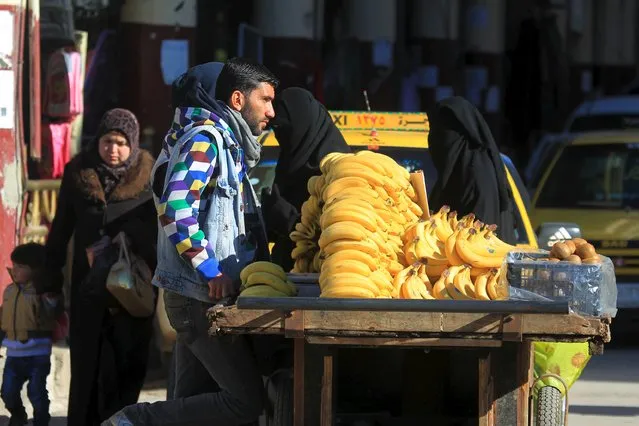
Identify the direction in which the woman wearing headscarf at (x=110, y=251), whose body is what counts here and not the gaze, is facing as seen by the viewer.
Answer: toward the camera

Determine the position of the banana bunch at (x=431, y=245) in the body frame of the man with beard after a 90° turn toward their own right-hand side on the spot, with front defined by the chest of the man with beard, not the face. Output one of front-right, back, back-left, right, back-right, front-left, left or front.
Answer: left

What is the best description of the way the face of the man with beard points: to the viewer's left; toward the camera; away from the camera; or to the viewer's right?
to the viewer's right

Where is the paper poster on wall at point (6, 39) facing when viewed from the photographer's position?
facing the viewer

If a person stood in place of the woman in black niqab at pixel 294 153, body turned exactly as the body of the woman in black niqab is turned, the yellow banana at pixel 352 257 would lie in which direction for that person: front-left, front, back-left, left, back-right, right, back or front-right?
left

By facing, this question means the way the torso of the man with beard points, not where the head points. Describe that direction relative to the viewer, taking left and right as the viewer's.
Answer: facing to the right of the viewer

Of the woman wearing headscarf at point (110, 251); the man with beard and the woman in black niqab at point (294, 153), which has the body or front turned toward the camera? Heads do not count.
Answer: the woman wearing headscarf

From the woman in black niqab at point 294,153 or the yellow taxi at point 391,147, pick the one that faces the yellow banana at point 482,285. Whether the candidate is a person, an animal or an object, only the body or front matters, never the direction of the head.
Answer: the yellow taxi

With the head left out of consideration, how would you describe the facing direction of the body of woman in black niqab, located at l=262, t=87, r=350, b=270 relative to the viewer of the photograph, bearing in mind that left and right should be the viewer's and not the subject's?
facing to the left of the viewer

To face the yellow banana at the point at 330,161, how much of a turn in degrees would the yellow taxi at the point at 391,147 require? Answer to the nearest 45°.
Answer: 0° — it already faces it
